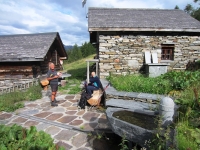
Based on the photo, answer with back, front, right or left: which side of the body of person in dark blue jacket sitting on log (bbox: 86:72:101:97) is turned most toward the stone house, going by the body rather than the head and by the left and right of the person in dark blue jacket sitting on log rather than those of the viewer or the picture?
back

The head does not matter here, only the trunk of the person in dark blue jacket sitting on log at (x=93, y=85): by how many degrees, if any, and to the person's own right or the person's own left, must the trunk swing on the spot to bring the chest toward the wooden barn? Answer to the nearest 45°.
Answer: approximately 90° to the person's own right

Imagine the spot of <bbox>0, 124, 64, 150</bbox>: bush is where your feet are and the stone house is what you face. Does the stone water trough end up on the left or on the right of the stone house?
right

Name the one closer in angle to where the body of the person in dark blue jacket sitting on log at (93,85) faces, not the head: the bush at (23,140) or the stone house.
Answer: the bush

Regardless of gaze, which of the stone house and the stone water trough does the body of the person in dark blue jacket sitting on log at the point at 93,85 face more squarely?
the stone water trough

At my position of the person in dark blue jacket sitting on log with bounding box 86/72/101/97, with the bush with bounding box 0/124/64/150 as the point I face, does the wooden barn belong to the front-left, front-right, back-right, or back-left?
back-right

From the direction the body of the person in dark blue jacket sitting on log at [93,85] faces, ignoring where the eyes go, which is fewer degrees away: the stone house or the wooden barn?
the wooden barn

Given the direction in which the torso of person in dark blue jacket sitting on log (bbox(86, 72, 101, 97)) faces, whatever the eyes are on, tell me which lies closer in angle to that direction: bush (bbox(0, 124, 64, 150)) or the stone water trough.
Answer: the bush

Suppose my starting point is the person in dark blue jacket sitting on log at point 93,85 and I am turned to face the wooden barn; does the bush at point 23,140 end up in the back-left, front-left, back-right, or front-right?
back-left

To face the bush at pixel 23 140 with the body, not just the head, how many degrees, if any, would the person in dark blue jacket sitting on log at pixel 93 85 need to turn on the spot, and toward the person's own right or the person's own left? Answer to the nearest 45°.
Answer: approximately 45° to the person's own left

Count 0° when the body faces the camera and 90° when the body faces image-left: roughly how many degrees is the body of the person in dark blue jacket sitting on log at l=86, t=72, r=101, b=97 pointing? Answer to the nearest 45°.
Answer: approximately 45°

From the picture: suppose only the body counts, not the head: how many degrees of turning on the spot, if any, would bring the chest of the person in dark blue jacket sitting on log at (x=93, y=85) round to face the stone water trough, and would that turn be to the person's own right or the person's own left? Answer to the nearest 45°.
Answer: approximately 45° to the person's own left
